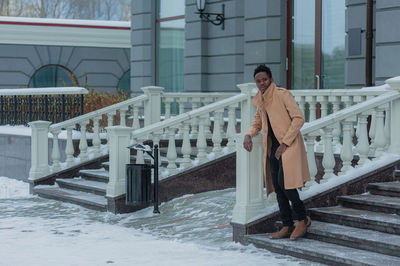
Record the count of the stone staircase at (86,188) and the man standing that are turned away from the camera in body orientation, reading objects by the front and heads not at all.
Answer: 0

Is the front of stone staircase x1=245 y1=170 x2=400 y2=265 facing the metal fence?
no

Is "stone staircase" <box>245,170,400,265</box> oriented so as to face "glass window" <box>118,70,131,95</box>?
no

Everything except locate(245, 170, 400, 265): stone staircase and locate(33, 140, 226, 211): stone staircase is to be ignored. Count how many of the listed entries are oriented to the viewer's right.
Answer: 0

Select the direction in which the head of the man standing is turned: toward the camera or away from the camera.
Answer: toward the camera

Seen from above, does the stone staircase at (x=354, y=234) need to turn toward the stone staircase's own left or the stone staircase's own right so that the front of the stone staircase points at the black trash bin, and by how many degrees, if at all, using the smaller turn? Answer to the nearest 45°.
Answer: approximately 90° to the stone staircase's own right

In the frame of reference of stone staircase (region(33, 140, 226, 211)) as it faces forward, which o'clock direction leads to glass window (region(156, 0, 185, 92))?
The glass window is roughly at 5 o'clock from the stone staircase.

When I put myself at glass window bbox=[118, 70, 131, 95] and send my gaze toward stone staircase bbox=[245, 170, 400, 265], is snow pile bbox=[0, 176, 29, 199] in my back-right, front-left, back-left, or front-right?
front-right

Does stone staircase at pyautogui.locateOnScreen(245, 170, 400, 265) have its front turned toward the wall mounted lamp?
no

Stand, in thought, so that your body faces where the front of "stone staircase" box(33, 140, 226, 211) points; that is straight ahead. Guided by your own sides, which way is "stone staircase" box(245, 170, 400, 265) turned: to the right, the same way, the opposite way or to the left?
the same way

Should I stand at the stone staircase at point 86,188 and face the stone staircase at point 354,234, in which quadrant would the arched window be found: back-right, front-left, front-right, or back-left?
back-left

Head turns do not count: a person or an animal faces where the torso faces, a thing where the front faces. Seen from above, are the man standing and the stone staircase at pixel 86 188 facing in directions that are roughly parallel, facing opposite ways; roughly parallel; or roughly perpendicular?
roughly parallel

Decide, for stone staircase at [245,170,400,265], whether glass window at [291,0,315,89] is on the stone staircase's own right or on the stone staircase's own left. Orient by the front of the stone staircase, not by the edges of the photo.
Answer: on the stone staircase's own right

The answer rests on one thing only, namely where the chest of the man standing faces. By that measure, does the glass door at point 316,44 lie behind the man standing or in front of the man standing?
behind

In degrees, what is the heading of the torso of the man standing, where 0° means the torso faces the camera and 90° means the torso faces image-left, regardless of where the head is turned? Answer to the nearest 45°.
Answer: approximately 45°

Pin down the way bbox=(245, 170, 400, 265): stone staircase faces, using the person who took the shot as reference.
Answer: facing the viewer and to the left of the viewer

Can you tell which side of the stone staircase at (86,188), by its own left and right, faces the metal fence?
right

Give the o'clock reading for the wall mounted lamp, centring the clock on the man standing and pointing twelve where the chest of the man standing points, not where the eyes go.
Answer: The wall mounted lamp is roughly at 4 o'clock from the man standing.

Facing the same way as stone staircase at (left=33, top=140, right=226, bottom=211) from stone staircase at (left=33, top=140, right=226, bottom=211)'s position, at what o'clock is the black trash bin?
The black trash bin is roughly at 10 o'clock from the stone staircase.

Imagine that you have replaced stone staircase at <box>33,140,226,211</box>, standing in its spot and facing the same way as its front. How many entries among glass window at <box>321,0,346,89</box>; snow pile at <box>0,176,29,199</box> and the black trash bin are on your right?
1

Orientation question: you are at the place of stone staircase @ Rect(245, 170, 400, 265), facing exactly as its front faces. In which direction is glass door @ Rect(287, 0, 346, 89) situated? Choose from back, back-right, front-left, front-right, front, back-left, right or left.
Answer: back-right
